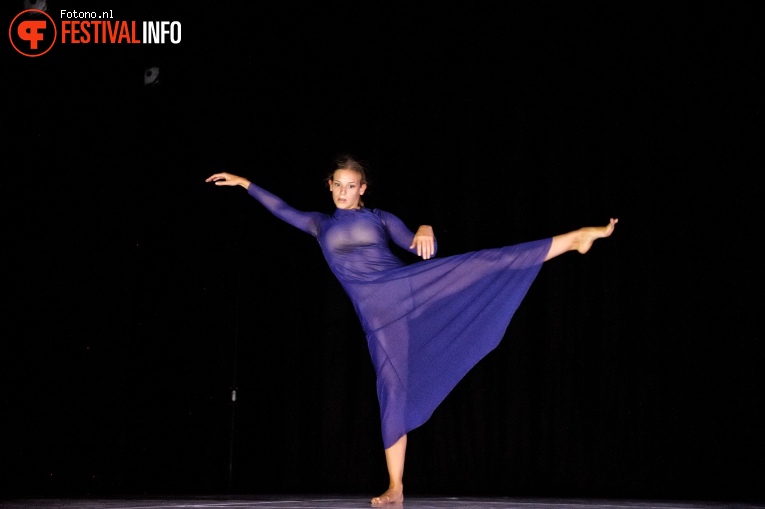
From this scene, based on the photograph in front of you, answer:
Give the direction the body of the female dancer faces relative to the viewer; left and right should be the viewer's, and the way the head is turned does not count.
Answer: facing the viewer

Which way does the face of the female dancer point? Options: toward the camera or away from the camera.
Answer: toward the camera
